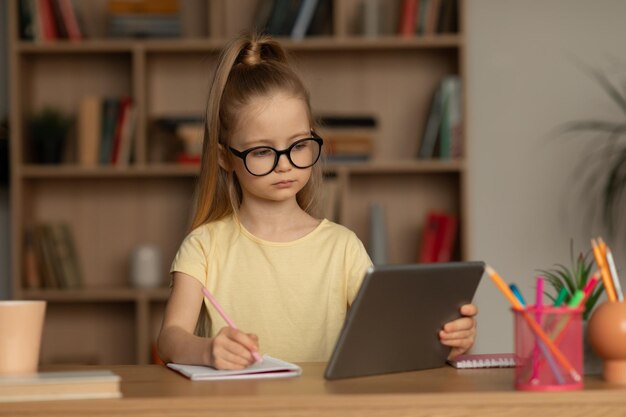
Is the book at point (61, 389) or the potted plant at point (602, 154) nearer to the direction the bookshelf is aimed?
the book

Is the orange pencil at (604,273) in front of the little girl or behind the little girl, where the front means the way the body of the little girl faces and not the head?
in front

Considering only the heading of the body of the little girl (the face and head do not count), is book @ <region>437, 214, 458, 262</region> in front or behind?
behind

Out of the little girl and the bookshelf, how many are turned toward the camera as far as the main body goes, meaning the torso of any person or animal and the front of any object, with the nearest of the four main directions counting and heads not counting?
2

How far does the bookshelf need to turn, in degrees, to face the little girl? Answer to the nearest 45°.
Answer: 0° — it already faces them

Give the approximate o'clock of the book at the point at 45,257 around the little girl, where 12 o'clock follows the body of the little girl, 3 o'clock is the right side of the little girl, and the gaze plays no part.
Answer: The book is roughly at 5 o'clock from the little girl.

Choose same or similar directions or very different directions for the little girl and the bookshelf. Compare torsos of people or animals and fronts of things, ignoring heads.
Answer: same or similar directions

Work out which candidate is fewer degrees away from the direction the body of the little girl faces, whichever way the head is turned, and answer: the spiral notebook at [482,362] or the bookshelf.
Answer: the spiral notebook

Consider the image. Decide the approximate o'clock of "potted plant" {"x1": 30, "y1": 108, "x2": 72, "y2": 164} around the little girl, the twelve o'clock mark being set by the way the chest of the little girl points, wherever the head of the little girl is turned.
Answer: The potted plant is roughly at 5 o'clock from the little girl.

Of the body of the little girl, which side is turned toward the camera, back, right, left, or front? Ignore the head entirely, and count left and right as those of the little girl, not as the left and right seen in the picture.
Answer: front

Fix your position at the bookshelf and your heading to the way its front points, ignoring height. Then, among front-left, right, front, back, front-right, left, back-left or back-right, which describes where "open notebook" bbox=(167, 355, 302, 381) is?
front

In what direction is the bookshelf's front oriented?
toward the camera

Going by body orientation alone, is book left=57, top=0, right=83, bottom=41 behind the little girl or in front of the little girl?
behind

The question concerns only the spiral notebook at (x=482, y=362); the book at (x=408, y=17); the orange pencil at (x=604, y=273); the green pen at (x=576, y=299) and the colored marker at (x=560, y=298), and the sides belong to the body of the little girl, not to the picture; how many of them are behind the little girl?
1

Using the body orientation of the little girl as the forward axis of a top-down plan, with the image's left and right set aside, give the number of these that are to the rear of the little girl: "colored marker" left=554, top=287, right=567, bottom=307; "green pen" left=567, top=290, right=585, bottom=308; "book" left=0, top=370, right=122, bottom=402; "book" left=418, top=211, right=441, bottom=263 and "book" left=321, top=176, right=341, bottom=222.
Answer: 2

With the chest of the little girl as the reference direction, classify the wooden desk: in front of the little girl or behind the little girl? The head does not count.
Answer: in front

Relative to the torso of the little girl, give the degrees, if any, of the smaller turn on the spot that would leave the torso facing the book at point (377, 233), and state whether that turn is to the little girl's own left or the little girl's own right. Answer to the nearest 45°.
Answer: approximately 180°
